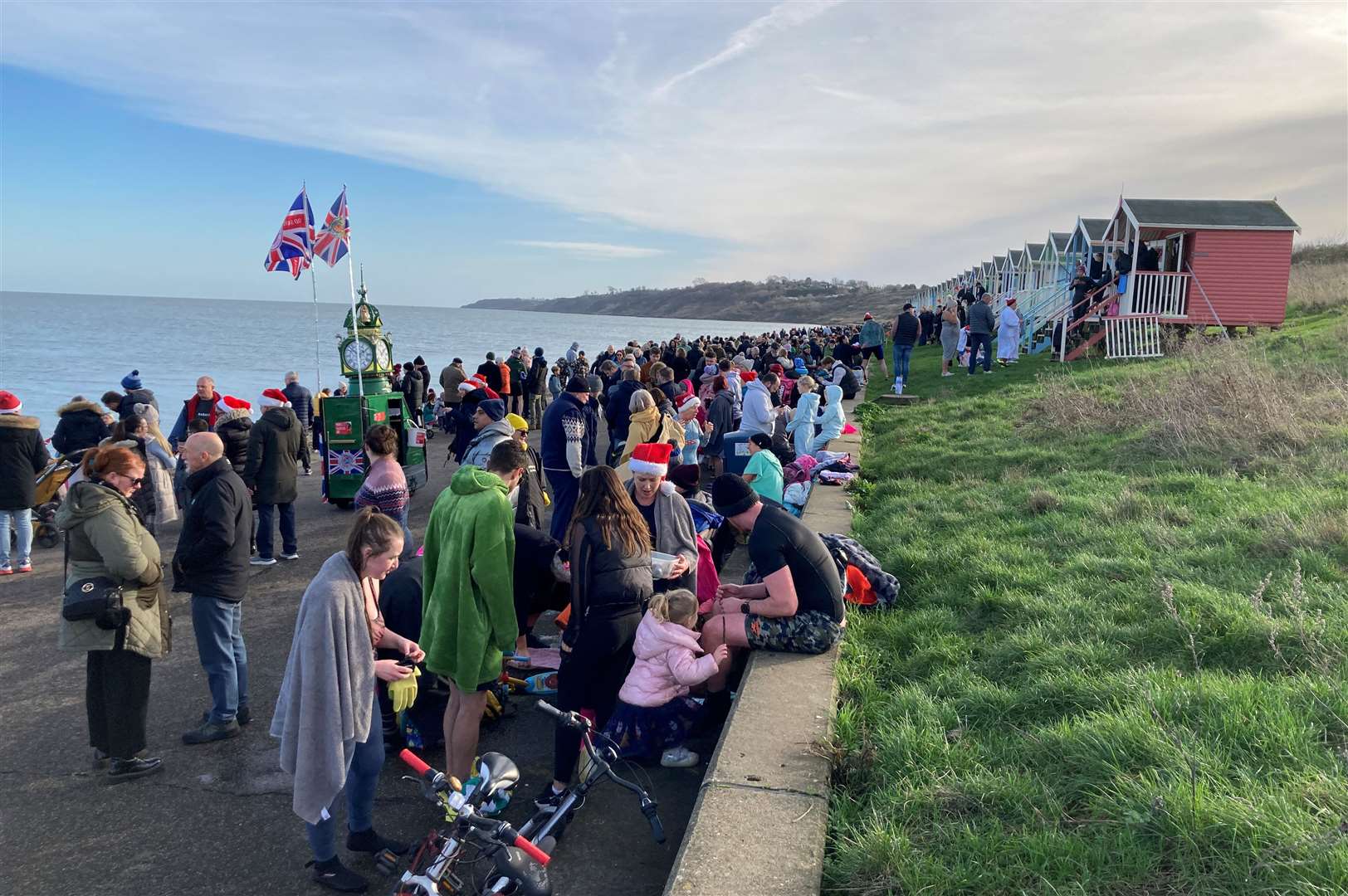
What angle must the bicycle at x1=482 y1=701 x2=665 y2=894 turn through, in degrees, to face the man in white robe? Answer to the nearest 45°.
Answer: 0° — it already faces them

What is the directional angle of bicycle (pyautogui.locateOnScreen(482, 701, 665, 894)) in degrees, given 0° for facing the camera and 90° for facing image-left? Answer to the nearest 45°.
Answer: approximately 225°

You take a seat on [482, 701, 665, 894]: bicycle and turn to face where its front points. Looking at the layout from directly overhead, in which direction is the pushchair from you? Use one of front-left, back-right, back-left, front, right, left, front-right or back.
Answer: left

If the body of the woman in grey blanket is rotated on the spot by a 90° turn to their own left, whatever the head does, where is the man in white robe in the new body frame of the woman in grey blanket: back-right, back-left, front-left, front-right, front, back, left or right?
front-right

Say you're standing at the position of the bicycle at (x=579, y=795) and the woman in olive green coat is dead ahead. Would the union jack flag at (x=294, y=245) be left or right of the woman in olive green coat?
right

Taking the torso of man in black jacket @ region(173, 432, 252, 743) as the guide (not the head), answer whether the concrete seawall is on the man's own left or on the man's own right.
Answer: on the man's own left

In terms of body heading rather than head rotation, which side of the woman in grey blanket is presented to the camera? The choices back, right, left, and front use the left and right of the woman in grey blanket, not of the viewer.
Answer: right

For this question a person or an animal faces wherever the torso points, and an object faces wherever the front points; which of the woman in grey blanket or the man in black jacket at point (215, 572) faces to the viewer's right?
the woman in grey blanket

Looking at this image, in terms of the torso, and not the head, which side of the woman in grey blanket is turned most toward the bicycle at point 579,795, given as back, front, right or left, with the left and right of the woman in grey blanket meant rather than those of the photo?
front
